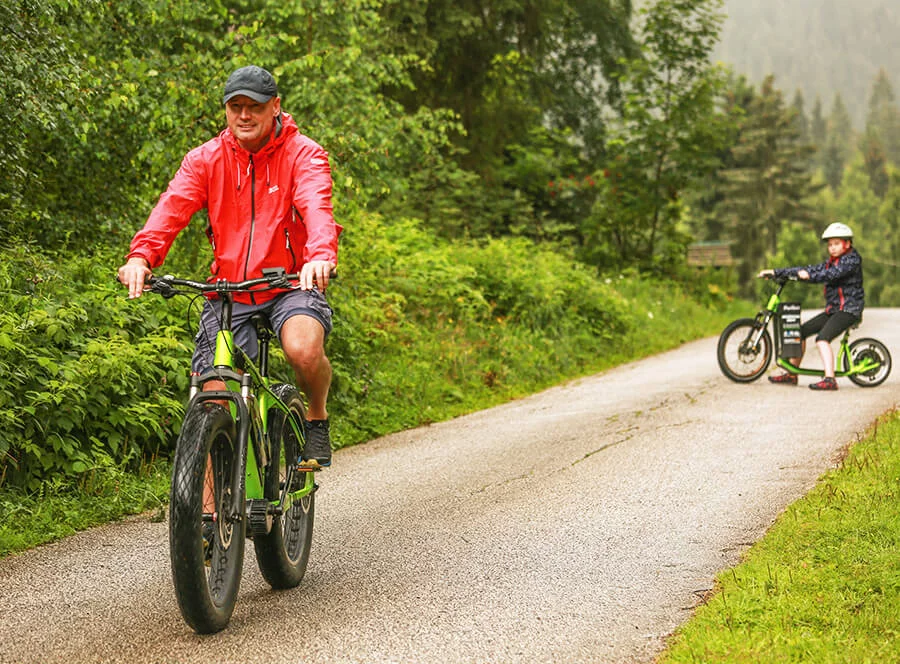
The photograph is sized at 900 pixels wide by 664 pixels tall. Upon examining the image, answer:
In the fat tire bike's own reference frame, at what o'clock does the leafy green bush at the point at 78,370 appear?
The leafy green bush is roughly at 4 o'clock from the fat tire bike.

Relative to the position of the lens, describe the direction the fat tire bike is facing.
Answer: facing the viewer and to the left of the viewer
